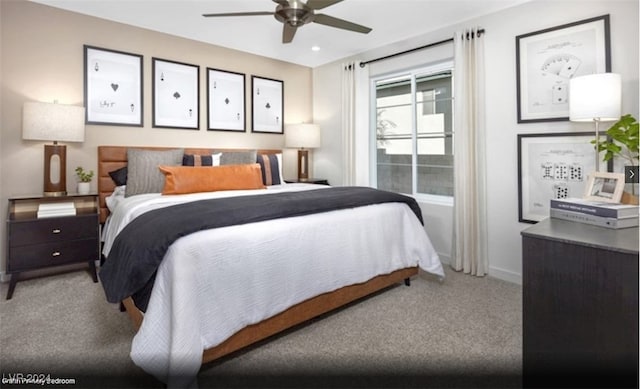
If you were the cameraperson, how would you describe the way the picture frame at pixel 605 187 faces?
facing the viewer and to the left of the viewer

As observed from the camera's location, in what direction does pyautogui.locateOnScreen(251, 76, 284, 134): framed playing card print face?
facing the viewer and to the right of the viewer

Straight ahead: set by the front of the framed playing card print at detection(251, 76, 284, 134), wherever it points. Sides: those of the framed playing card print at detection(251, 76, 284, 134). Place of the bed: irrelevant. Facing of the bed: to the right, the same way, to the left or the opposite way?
the same way

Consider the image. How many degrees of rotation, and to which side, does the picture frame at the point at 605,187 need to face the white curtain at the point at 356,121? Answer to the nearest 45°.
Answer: approximately 90° to its right

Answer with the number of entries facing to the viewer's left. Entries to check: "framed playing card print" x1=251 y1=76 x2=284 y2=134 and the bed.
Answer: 0

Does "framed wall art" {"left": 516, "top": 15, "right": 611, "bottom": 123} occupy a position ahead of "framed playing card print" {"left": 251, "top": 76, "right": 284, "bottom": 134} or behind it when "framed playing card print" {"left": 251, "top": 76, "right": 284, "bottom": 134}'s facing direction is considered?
ahead

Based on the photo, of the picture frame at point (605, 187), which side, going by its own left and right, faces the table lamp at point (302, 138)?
right

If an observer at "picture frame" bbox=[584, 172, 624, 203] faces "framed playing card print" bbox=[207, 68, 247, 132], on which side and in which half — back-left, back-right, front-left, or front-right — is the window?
front-right
